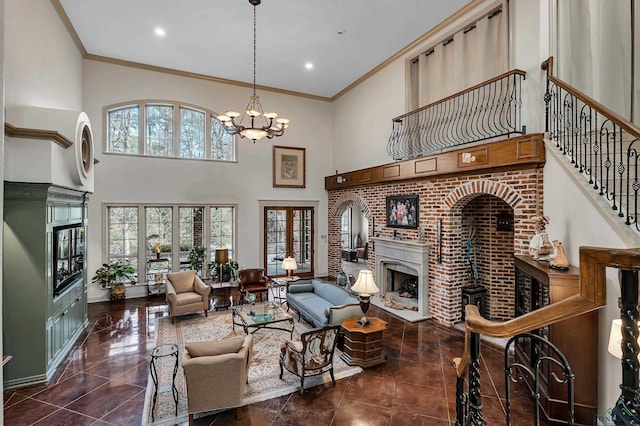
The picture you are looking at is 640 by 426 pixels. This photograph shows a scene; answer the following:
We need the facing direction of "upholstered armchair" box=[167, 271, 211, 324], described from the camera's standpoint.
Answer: facing the viewer and to the right of the viewer

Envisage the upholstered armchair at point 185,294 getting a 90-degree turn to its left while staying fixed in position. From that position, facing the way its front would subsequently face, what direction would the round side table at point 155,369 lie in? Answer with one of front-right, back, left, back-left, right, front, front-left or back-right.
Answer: back-right

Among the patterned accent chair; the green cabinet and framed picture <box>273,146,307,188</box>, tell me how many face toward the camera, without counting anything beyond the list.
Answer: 1

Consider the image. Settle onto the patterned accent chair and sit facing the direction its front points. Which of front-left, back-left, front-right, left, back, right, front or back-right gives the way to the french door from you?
front-right

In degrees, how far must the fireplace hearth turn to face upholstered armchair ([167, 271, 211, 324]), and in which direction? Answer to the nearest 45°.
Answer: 0° — it already faces it

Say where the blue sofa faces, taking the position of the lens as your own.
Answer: facing the viewer and to the left of the viewer

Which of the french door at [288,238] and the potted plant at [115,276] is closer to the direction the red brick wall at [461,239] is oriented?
the potted plant

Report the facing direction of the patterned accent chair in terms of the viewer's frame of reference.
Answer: facing away from the viewer and to the left of the viewer

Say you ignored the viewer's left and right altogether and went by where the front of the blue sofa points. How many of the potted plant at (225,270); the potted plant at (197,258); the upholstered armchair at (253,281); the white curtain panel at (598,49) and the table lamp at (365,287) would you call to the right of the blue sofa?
3

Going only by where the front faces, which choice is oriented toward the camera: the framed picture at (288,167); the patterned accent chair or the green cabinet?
the framed picture

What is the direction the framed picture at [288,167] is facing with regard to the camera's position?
facing the viewer

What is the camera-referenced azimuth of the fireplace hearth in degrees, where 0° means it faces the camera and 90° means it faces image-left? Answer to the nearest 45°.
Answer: approximately 45°

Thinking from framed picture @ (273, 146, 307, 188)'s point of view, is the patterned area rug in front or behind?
in front
